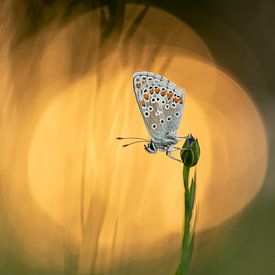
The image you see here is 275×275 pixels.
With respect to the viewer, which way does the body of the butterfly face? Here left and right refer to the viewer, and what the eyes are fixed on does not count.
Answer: facing to the left of the viewer
